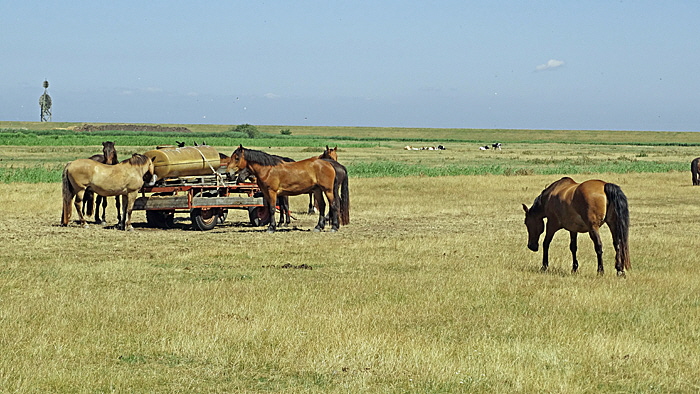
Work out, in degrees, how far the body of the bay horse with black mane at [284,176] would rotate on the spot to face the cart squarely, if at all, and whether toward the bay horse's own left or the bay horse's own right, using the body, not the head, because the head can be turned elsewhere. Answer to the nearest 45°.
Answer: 0° — it already faces it

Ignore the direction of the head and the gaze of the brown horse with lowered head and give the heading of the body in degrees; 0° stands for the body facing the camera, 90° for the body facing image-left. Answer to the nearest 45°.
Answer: approximately 135°

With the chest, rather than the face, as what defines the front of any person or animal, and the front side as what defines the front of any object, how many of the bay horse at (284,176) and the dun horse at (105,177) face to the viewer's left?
1

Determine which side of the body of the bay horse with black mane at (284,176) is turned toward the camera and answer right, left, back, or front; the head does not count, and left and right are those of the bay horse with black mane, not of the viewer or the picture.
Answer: left

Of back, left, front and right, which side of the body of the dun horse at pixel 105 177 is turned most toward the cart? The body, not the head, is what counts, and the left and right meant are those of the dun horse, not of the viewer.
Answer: front

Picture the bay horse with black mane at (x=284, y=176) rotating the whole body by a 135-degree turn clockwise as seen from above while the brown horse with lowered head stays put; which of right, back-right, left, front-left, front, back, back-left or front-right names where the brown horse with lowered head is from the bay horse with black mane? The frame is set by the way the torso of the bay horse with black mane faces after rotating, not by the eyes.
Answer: right

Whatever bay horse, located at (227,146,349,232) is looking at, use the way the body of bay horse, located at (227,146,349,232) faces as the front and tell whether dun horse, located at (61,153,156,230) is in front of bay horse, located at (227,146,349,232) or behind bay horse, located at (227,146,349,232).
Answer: in front

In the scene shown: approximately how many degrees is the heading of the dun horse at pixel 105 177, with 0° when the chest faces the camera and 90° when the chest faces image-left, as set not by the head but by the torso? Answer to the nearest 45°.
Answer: approximately 270°

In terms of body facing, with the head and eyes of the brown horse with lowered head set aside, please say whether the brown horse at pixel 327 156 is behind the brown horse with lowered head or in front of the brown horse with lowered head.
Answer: in front

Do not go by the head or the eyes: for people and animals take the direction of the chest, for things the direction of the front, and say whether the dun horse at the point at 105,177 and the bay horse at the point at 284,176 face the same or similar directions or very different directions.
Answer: very different directions

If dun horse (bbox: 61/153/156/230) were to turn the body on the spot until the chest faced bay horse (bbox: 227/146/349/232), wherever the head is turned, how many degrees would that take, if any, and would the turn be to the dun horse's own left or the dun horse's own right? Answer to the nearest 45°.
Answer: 0° — it already faces it
